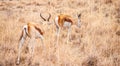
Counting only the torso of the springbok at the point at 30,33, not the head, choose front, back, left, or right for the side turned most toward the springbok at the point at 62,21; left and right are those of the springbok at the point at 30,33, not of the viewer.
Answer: front

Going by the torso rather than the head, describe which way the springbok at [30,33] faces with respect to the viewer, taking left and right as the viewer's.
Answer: facing away from the viewer and to the right of the viewer
